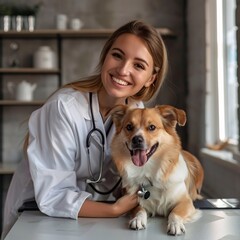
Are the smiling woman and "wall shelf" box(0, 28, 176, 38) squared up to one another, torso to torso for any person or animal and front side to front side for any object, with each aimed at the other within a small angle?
no

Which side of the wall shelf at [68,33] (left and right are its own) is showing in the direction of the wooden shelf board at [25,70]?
right

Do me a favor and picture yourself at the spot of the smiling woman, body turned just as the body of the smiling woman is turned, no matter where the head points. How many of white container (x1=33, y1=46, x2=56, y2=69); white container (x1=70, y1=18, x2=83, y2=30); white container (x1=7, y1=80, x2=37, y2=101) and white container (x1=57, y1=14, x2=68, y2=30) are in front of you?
0

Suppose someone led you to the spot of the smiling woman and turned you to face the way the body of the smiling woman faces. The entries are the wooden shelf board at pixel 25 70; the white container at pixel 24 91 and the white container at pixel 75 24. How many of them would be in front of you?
0

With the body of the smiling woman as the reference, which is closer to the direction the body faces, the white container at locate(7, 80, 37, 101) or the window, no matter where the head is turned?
the window

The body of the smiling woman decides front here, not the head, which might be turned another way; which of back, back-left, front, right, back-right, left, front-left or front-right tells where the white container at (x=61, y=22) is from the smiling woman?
back-left

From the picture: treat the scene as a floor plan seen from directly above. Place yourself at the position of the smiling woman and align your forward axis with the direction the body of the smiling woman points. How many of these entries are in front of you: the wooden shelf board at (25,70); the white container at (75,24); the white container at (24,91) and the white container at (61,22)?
0

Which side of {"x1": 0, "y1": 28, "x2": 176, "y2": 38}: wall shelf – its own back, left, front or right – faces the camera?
front

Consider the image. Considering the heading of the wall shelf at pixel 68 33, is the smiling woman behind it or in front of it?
in front

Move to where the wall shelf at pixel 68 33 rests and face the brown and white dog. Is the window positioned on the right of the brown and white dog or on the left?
left

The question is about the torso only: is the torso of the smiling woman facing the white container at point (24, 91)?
no

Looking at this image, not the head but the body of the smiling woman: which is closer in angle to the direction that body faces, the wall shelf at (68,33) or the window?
the window

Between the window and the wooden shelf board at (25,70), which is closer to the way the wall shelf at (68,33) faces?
the window

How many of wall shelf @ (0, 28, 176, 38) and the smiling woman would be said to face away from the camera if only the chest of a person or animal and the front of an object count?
0

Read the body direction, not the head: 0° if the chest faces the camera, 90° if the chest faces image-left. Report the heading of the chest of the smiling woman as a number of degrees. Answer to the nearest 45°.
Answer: approximately 315°
